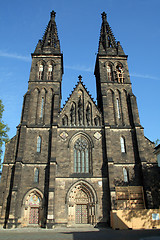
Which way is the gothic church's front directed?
toward the camera
